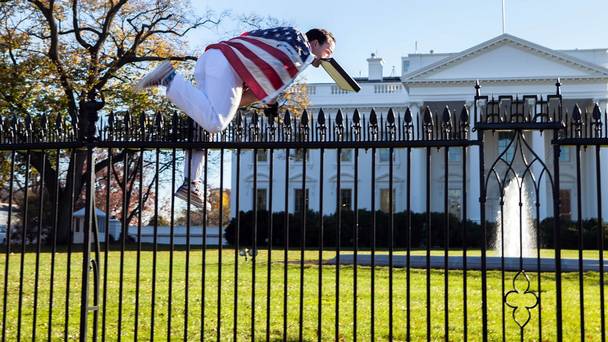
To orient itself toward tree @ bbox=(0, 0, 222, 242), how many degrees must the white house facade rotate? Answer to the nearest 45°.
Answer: approximately 45° to its right

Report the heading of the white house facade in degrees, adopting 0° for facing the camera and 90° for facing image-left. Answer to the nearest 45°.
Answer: approximately 0°

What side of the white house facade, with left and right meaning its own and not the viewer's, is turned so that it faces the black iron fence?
front
